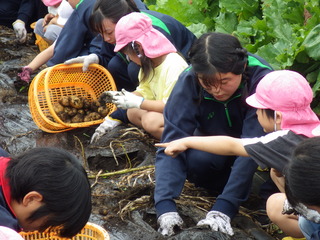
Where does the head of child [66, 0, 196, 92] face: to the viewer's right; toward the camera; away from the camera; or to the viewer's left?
to the viewer's left

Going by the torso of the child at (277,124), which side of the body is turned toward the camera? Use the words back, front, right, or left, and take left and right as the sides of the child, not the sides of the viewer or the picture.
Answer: left

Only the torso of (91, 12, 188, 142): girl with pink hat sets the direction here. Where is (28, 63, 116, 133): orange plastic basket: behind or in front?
in front

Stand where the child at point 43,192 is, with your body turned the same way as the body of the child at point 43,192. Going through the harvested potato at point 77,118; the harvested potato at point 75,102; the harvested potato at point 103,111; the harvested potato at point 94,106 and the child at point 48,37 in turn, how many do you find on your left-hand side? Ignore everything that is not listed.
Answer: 5

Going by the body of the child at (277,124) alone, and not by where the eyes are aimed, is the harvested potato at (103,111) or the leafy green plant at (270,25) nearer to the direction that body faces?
the harvested potato

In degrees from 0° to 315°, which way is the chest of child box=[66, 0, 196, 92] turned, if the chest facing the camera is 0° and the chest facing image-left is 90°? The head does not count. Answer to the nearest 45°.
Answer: approximately 45°

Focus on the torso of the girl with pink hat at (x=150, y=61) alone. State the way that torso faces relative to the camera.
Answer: to the viewer's left

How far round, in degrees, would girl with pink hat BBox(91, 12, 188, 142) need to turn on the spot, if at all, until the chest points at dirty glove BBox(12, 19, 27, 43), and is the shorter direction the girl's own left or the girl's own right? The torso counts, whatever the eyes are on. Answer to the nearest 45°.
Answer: approximately 45° to the girl's own right

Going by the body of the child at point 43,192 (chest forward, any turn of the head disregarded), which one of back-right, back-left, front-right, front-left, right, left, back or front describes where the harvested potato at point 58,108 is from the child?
left

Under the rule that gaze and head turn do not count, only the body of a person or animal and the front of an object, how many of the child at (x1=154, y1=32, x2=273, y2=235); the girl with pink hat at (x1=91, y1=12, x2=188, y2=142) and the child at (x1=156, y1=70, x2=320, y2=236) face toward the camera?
1

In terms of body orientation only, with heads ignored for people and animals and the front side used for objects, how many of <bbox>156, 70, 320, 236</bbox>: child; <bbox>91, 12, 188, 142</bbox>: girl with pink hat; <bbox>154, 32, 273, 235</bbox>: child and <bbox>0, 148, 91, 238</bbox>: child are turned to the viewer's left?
2

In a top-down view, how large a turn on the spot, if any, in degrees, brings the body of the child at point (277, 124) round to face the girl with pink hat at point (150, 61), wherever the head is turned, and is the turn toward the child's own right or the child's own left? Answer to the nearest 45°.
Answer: approximately 45° to the child's own right

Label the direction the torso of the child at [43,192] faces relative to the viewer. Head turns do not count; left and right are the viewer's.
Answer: facing to the right of the viewer

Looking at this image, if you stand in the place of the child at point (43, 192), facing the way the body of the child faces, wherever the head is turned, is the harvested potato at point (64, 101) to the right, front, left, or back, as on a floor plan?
left

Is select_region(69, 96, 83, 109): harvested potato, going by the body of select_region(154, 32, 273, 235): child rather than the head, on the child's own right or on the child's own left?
on the child's own right

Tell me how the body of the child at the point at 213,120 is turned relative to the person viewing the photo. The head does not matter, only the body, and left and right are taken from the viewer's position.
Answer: facing the viewer
